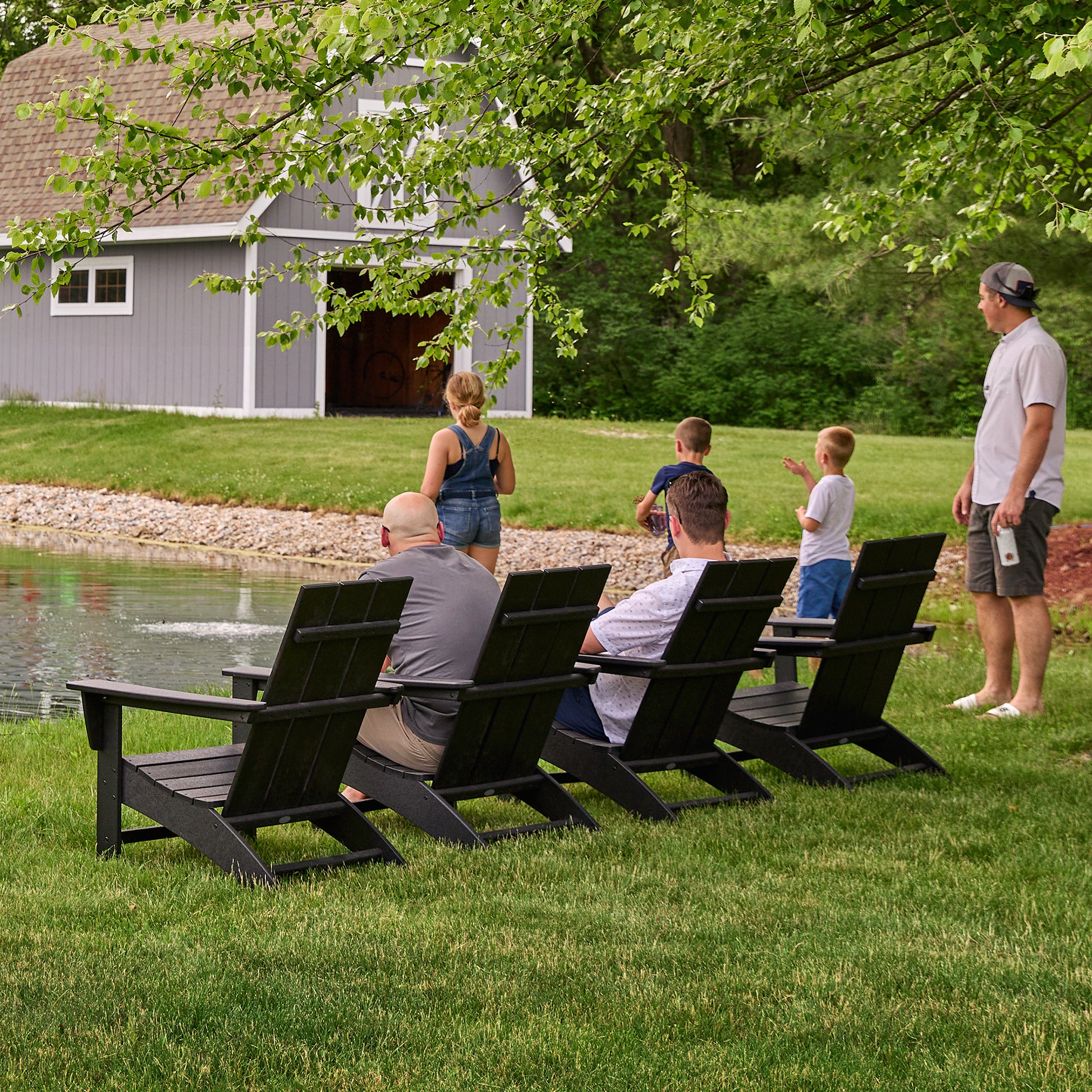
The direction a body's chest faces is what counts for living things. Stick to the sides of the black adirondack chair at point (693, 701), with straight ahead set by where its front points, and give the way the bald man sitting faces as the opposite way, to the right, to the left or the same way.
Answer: the same way

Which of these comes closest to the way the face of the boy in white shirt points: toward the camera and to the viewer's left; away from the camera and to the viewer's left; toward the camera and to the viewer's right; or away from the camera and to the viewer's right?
away from the camera and to the viewer's left

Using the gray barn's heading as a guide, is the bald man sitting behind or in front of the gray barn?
in front

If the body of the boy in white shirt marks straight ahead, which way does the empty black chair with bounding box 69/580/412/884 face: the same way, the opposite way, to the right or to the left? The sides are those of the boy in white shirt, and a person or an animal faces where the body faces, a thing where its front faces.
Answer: the same way

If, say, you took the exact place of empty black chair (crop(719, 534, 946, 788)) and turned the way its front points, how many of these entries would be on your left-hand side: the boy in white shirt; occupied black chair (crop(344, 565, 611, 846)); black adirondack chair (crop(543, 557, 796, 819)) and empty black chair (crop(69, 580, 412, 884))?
3

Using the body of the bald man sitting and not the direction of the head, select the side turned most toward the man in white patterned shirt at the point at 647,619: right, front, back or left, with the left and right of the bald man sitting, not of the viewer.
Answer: right

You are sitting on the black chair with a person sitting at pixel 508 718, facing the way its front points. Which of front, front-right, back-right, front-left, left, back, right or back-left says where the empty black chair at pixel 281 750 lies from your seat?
left

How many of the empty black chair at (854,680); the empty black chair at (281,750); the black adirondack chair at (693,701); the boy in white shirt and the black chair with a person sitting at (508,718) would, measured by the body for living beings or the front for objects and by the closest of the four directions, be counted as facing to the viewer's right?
0

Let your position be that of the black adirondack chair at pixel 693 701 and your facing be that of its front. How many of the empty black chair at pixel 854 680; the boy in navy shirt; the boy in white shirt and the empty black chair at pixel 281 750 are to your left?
1

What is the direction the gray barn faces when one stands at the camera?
facing the viewer and to the right of the viewer

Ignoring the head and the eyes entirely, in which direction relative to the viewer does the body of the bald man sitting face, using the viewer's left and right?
facing away from the viewer and to the left of the viewer

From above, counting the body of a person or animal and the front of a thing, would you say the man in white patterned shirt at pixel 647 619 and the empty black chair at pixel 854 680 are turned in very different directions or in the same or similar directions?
same or similar directions

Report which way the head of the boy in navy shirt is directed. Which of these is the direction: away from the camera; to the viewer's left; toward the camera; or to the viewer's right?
away from the camera

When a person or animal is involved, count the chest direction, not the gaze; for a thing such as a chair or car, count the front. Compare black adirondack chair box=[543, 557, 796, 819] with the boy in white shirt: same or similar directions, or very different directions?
same or similar directions

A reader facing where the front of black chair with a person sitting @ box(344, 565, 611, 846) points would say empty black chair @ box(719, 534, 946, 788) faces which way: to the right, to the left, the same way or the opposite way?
the same way

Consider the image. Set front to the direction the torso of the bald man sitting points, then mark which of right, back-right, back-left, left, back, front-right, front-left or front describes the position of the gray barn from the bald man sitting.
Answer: front-right

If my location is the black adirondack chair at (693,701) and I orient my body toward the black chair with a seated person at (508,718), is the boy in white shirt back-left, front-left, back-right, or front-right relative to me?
back-right

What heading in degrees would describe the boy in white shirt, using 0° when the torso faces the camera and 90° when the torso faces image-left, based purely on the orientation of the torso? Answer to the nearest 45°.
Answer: approximately 135°
